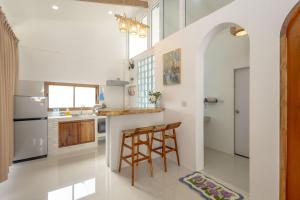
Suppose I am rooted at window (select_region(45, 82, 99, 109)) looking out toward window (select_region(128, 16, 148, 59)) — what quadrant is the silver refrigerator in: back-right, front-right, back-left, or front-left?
back-right

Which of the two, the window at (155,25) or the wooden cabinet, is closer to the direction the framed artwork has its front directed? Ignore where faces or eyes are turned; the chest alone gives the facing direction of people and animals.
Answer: the wooden cabinet

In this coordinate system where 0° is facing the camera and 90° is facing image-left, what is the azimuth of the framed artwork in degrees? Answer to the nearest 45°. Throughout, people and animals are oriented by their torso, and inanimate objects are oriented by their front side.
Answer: approximately 45°

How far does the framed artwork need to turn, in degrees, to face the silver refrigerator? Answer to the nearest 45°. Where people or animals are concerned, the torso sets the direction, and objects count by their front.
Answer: approximately 45° to its right

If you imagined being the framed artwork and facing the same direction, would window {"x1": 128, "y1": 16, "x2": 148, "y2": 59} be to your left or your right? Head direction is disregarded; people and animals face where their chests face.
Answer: on your right

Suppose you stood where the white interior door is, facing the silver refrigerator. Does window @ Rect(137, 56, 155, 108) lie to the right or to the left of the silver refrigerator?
right

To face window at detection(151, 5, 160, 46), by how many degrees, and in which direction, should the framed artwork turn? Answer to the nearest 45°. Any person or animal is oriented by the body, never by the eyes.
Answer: approximately 135° to its right

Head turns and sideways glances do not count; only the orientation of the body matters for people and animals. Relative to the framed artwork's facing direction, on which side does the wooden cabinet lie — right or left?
on its right
